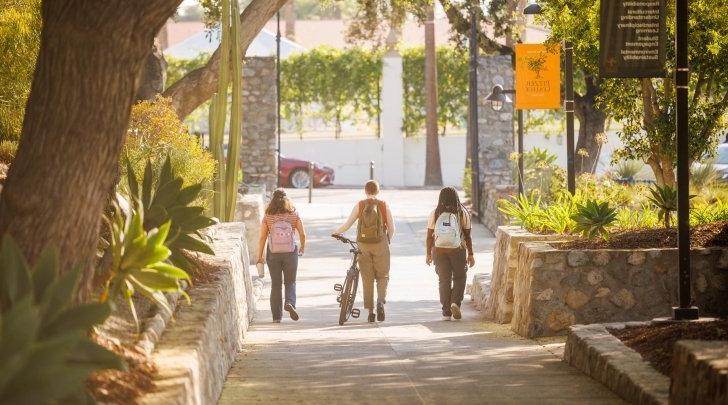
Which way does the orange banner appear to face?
toward the camera

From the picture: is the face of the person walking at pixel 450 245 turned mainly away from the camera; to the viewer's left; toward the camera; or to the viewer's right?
away from the camera

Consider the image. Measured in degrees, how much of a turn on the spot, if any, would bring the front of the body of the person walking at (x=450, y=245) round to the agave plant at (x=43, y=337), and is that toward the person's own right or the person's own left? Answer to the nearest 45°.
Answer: approximately 180°

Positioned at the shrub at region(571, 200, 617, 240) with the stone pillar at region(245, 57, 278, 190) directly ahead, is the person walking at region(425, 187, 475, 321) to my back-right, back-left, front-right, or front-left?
front-left

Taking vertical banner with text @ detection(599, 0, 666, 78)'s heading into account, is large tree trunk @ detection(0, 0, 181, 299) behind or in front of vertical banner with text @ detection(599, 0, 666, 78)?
behind

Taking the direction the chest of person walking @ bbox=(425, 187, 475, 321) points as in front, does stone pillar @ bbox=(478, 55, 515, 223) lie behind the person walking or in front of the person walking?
in front

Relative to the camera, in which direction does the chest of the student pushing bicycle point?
away from the camera

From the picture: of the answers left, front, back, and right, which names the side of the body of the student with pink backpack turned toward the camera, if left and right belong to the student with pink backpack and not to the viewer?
back

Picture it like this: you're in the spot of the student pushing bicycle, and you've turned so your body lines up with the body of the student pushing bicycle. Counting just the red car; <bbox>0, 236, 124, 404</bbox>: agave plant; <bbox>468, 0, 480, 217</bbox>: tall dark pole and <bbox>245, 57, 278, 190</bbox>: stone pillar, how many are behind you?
1

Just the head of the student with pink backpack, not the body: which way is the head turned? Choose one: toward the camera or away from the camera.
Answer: away from the camera

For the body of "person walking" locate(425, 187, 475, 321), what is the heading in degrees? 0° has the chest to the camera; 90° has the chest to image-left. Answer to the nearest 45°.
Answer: approximately 180°

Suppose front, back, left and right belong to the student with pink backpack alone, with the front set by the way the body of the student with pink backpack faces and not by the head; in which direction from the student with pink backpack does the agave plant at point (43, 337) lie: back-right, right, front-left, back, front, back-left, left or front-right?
back
